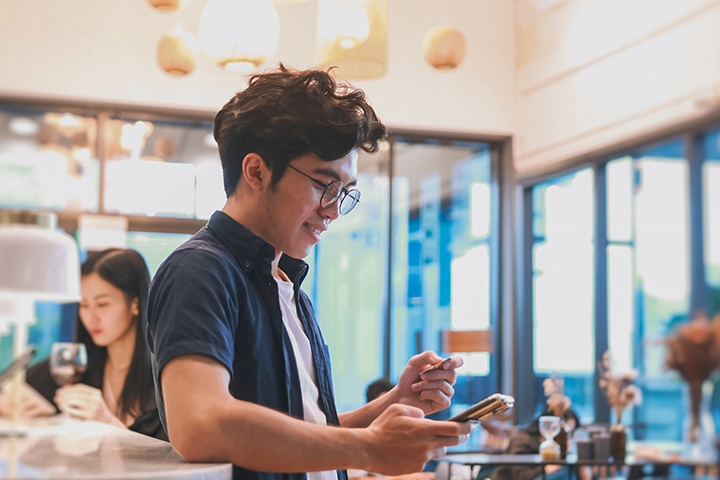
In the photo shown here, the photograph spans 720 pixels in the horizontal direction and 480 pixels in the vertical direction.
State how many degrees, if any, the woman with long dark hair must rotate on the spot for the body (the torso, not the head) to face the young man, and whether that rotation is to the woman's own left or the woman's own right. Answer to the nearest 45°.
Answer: approximately 45° to the woman's own left

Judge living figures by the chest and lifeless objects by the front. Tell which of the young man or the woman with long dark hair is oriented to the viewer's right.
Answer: the young man

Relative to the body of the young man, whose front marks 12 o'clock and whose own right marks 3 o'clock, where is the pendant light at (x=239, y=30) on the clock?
The pendant light is roughly at 9 o'clock from the young man.

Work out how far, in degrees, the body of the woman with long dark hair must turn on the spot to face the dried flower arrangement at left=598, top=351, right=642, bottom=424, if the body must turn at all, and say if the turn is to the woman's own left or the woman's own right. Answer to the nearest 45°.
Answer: approximately 135° to the woman's own left

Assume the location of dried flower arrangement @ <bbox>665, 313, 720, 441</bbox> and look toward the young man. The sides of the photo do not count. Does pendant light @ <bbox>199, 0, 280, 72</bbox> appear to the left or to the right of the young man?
right

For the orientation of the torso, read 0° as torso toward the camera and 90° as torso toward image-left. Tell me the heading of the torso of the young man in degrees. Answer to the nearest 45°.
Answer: approximately 270°
